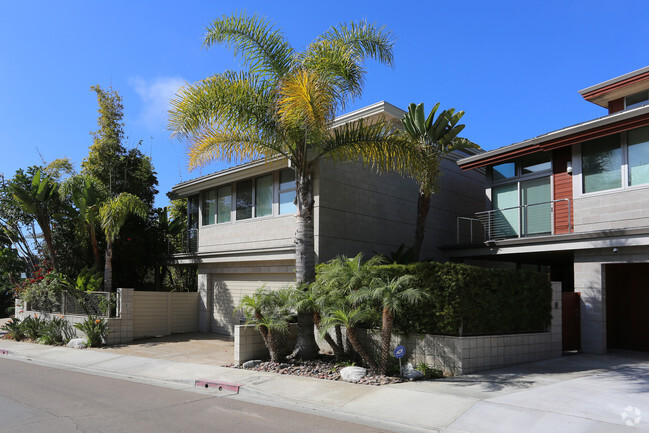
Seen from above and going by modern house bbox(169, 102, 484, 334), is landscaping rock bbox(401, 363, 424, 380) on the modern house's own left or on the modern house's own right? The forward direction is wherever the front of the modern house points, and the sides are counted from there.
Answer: on the modern house's own left

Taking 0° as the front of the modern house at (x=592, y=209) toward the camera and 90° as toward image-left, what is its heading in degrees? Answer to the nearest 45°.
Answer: approximately 45°

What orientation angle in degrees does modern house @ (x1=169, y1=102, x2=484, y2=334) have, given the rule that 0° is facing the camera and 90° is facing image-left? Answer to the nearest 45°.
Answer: approximately 45°

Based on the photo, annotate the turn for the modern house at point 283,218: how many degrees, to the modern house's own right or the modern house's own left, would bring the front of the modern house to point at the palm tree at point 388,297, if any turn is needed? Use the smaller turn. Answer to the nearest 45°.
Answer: approximately 45° to the modern house's own left

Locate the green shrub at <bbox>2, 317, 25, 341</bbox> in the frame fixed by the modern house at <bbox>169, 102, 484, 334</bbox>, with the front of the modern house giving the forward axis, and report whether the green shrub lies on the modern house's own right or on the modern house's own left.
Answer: on the modern house's own right

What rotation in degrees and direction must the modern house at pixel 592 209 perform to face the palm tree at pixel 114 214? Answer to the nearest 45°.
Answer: approximately 45° to its right

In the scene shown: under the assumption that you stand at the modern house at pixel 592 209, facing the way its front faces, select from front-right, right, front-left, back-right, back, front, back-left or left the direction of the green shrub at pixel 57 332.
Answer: front-right

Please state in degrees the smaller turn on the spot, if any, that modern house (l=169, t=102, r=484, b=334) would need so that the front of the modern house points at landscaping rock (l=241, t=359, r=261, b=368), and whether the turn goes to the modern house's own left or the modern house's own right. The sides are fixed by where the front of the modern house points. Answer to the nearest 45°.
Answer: approximately 45° to the modern house's own left

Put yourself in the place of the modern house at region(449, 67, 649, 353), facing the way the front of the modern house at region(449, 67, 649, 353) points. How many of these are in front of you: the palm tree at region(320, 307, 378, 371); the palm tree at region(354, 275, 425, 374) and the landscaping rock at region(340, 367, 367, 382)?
3
